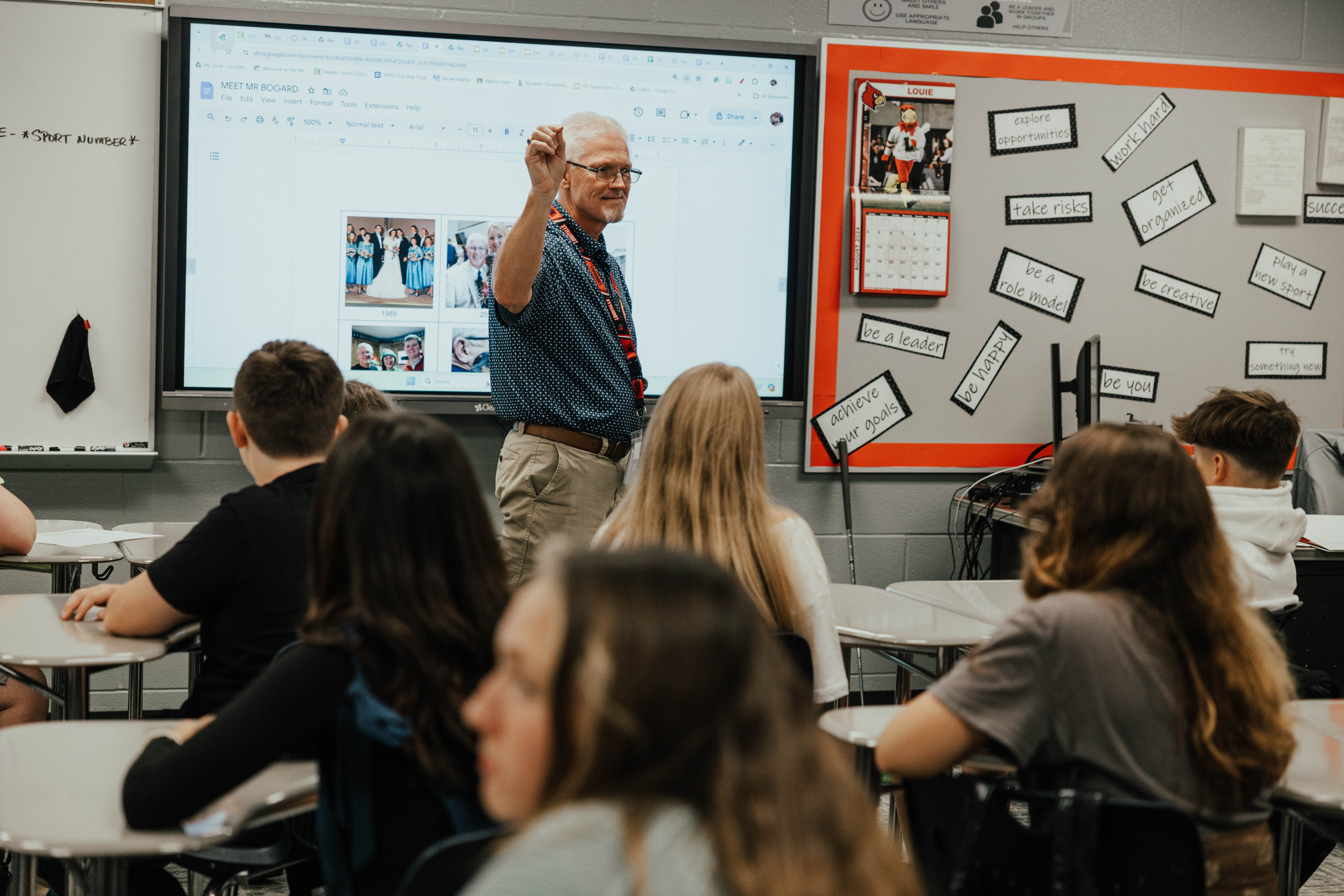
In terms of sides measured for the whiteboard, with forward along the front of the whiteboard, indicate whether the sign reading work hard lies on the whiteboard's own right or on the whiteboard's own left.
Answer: on the whiteboard's own left

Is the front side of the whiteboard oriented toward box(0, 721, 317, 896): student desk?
yes

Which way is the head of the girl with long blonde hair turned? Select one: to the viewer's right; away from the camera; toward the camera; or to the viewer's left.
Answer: away from the camera

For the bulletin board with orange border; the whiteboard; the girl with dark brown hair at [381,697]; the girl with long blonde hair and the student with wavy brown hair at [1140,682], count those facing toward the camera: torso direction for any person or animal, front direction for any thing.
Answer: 2

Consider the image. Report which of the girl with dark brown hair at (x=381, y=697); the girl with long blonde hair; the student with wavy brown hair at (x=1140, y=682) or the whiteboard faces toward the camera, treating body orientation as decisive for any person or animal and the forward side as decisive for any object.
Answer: the whiteboard

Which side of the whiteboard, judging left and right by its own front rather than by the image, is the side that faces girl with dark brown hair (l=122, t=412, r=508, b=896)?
front

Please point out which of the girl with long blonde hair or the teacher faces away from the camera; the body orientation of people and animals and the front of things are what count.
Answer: the girl with long blonde hair

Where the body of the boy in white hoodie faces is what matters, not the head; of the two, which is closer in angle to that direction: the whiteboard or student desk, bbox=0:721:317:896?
the whiteboard

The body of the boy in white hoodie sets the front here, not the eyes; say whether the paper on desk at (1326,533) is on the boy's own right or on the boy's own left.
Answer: on the boy's own right

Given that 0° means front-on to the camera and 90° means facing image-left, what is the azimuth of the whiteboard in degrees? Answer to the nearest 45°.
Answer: approximately 0°

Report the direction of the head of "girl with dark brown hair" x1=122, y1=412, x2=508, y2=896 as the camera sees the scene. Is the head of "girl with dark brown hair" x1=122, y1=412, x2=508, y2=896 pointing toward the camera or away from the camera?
away from the camera

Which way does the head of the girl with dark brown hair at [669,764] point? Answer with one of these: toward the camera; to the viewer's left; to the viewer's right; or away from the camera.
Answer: to the viewer's left

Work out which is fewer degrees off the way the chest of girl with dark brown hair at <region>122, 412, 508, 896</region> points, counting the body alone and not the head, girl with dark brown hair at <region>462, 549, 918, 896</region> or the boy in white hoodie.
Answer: the boy in white hoodie

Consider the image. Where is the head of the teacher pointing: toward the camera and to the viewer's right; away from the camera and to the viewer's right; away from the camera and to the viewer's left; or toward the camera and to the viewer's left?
toward the camera and to the viewer's right

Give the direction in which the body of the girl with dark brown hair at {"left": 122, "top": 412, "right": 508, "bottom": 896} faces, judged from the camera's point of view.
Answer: away from the camera

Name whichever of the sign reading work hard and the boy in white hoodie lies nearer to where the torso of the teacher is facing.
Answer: the boy in white hoodie

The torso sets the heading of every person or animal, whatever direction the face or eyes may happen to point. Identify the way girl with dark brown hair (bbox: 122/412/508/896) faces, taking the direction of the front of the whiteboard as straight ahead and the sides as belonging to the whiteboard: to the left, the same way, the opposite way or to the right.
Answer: the opposite way

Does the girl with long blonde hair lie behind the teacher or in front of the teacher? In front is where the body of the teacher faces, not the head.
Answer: in front

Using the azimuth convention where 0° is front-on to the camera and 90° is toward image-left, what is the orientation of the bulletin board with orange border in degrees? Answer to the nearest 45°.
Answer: approximately 0°

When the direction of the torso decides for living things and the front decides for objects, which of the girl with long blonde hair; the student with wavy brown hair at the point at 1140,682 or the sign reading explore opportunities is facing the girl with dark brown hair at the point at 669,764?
the sign reading explore opportunities

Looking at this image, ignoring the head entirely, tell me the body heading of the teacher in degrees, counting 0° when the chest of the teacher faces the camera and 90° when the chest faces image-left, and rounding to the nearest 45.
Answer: approximately 315°
